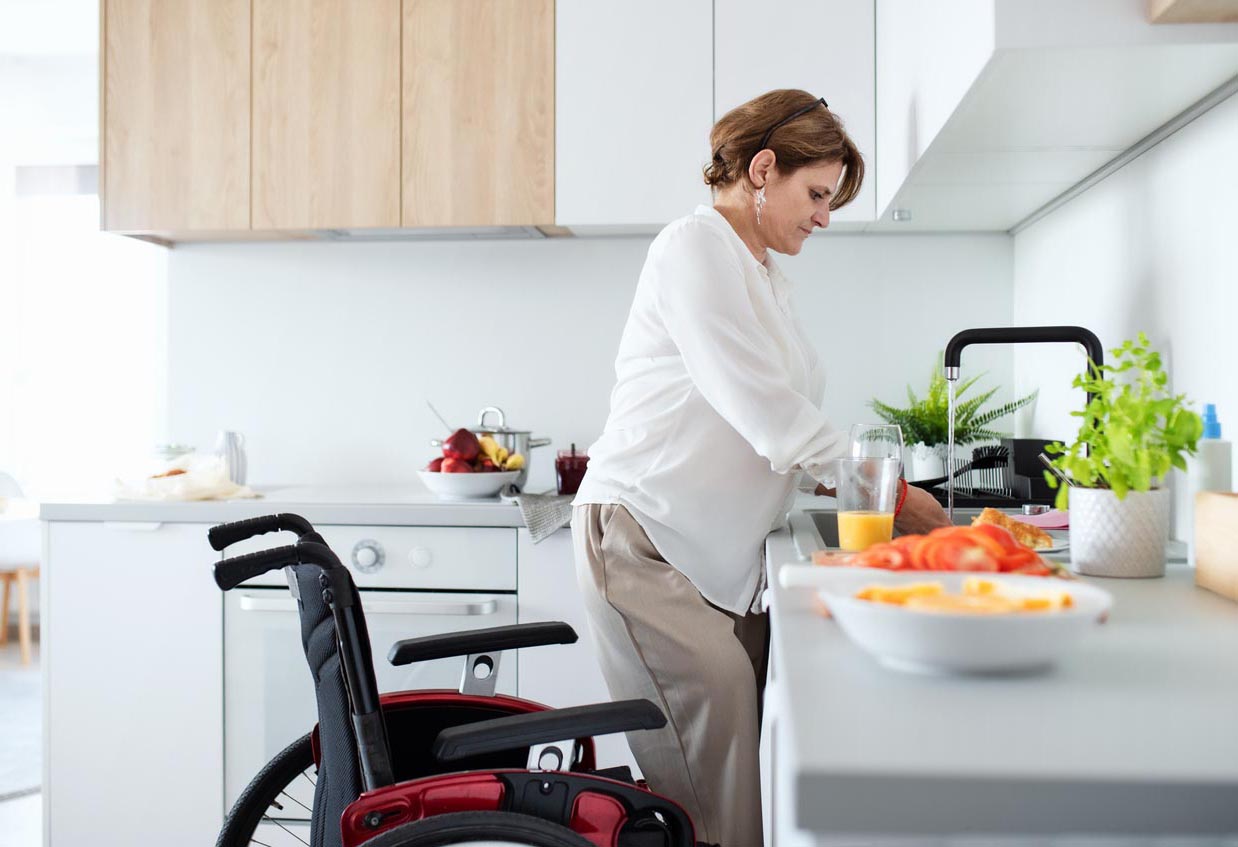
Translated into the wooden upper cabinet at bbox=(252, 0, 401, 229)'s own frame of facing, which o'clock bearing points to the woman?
The woman is roughly at 11 o'clock from the wooden upper cabinet.

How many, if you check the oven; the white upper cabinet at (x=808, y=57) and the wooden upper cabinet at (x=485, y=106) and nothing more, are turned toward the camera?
3

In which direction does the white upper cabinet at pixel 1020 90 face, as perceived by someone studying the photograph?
facing to the left of the viewer

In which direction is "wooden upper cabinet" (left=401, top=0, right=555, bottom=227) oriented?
toward the camera

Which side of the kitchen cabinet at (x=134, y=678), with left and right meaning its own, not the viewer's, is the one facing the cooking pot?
left

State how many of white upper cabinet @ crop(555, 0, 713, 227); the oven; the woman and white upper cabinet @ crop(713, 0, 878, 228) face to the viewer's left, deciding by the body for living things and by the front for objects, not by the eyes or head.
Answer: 0

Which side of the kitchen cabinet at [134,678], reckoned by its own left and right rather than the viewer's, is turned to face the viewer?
front

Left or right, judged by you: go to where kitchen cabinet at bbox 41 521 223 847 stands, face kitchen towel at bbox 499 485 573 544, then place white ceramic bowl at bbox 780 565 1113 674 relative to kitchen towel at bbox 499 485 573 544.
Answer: right

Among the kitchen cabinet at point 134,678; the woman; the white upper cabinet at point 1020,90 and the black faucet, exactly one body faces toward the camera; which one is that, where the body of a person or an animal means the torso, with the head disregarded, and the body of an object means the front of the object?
the kitchen cabinet

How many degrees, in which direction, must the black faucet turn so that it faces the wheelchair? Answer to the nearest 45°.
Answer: approximately 45° to its left

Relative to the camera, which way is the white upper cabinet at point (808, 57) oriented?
toward the camera

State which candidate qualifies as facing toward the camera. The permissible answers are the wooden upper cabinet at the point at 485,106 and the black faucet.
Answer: the wooden upper cabinet

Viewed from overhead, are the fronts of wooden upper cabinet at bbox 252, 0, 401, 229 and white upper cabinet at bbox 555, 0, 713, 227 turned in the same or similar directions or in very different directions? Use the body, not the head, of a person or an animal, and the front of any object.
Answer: same or similar directions

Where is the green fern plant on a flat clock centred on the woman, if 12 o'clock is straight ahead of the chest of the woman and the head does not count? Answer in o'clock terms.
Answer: The green fern plant is roughly at 10 o'clock from the woman.

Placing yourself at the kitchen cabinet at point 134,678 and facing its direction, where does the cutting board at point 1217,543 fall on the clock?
The cutting board is roughly at 11 o'clock from the kitchen cabinet.

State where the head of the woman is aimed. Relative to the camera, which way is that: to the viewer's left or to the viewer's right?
to the viewer's right
